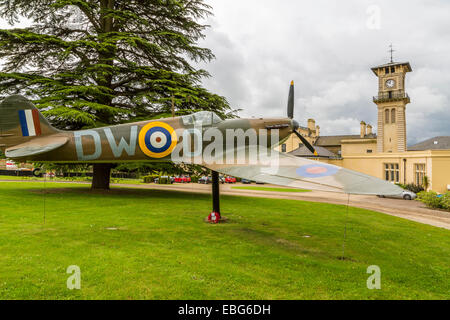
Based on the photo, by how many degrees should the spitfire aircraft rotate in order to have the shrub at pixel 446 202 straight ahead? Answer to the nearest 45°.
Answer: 0° — it already faces it

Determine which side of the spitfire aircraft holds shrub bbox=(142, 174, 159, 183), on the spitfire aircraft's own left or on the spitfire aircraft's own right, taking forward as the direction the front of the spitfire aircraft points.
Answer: on the spitfire aircraft's own left

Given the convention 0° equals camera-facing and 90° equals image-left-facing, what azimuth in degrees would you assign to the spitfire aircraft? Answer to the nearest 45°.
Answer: approximately 225°
